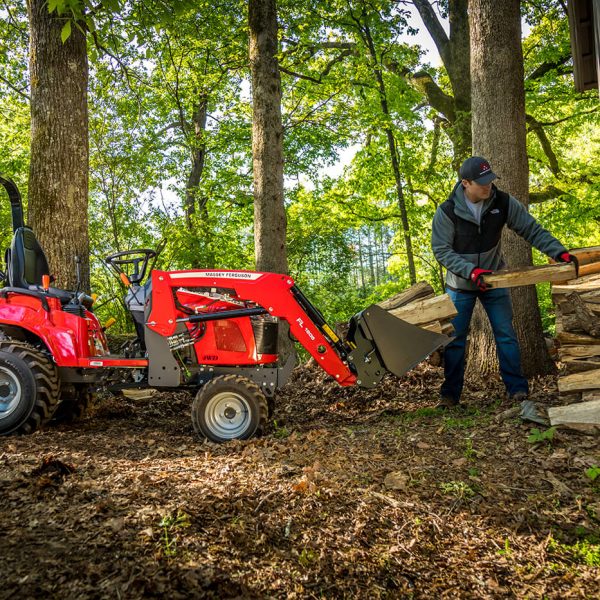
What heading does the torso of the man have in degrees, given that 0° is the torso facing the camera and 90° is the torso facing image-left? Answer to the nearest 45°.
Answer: approximately 315°

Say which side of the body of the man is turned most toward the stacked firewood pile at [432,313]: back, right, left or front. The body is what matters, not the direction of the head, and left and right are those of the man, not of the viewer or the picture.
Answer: right

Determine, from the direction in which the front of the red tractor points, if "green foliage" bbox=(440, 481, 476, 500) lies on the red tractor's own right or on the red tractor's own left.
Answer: on the red tractor's own right

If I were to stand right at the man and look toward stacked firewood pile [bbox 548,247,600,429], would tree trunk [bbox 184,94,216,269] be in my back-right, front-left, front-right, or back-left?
back-left

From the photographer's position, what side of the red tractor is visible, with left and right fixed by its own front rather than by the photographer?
right

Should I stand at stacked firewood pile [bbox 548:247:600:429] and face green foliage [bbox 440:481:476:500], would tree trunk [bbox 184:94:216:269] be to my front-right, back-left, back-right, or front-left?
back-right

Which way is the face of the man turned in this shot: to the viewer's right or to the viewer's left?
to the viewer's right

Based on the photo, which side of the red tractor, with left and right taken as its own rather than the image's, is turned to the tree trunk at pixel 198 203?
left

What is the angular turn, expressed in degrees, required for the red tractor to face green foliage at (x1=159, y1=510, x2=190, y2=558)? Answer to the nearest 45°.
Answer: approximately 90° to its right
